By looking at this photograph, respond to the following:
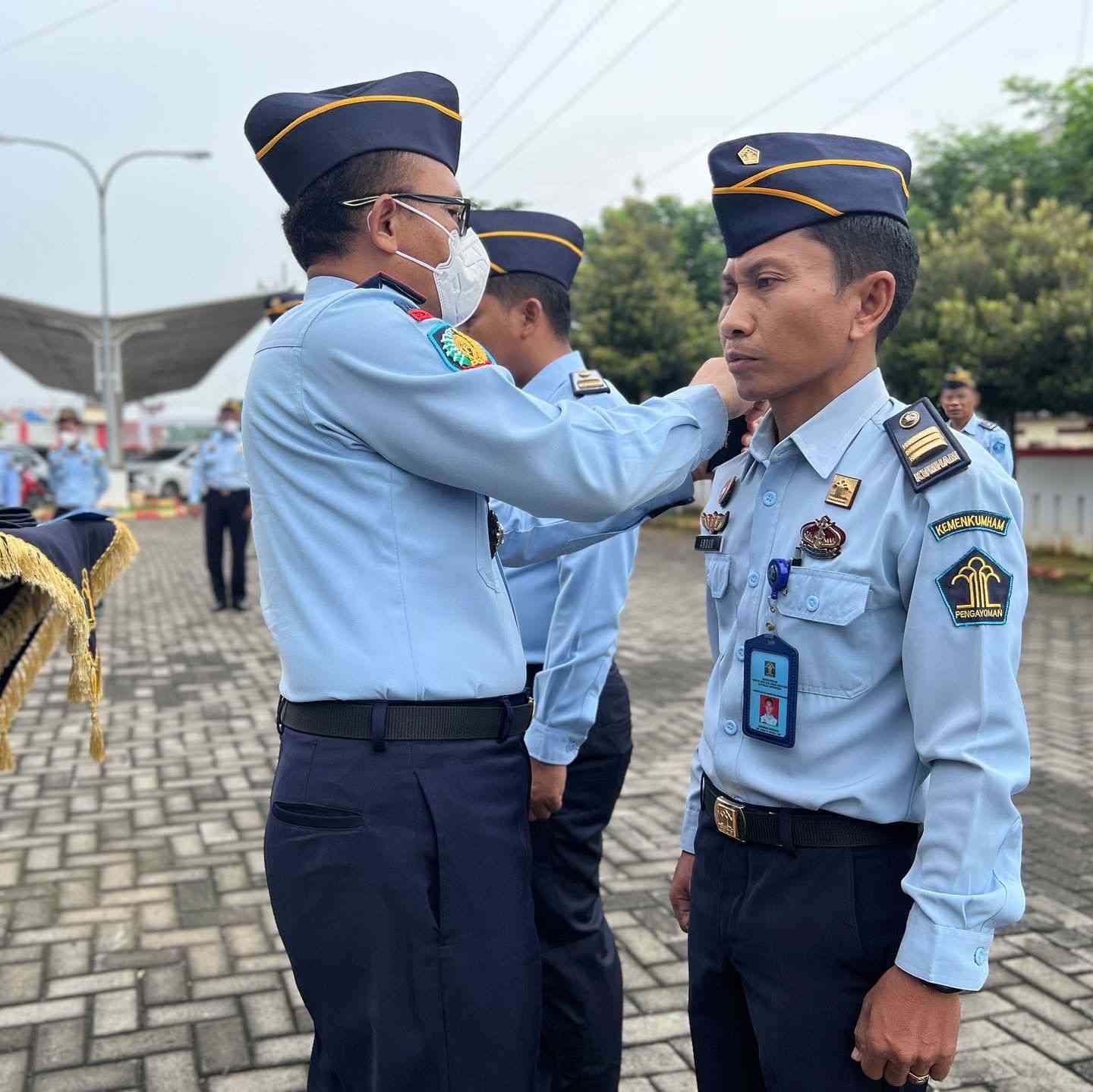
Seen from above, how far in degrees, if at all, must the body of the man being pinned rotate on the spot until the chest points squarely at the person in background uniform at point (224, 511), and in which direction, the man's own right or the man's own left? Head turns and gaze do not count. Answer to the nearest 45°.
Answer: approximately 90° to the man's own right

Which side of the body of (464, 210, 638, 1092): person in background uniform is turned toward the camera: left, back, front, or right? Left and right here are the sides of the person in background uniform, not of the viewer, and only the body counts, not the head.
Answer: left

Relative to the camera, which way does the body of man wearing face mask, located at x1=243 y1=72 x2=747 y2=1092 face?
to the viewer's right

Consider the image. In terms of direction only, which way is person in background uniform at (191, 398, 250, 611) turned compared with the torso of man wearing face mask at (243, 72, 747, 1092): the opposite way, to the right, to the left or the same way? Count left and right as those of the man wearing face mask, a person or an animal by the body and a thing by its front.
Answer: to the right

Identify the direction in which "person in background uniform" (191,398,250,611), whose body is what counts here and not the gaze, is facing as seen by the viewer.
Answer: toward the camera

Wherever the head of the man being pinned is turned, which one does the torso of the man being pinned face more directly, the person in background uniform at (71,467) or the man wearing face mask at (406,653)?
the man wearing face mask

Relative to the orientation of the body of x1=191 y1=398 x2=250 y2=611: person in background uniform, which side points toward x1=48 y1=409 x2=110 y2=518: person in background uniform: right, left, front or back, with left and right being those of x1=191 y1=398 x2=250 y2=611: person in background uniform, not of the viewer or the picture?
right

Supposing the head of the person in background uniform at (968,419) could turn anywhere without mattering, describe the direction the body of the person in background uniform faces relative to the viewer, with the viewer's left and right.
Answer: facing the viewer and to the left of the viewer

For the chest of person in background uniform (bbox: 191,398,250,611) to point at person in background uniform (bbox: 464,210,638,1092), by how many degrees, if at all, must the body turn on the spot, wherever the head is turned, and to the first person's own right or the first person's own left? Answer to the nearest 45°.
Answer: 0° — they already face them

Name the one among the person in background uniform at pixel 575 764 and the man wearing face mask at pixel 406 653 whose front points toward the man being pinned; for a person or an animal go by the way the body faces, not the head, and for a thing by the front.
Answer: the man wearing face mask

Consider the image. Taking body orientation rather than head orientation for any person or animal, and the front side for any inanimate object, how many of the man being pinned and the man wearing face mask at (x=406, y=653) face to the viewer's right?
1

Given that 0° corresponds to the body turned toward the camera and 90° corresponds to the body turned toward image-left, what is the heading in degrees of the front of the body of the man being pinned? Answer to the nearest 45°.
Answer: approximately 45°
